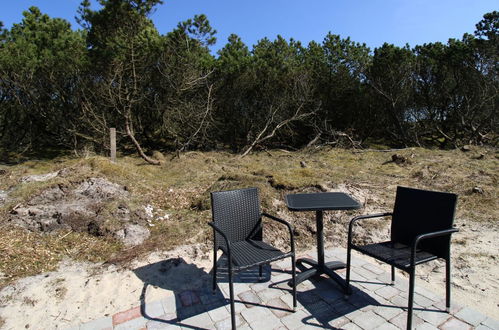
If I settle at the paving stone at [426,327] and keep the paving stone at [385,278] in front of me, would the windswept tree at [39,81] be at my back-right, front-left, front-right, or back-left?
front-left

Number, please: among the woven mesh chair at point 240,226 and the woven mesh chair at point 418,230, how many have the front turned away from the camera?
0

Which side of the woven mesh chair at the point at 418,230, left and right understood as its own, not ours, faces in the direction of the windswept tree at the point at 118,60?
right

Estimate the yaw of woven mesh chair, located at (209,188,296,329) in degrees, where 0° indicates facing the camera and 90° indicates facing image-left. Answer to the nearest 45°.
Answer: approximately 315°

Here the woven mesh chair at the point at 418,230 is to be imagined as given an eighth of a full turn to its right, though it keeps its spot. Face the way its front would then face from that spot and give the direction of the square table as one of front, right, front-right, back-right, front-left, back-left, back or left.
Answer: front

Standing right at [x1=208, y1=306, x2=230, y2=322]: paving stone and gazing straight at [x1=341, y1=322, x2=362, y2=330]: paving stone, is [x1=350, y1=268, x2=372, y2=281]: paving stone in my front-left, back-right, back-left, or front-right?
front-left

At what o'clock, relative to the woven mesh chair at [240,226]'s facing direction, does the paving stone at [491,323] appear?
The paving stone is roughly at 11 o'clock from the woven mesh chair.

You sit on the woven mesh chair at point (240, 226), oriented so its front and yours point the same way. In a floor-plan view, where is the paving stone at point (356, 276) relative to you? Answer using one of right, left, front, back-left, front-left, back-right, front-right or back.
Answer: front-left

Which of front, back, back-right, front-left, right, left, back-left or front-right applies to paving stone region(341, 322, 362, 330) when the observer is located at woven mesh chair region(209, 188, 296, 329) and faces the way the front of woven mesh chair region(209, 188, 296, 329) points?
front

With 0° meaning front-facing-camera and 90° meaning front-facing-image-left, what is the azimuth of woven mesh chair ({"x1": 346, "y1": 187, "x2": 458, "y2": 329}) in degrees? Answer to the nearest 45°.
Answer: approximately 45°

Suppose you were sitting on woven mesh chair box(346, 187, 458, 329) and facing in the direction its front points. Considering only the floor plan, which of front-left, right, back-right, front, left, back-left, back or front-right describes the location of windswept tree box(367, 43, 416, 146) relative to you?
back-right

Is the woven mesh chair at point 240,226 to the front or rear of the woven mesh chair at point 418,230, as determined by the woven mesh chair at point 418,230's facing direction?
to the front

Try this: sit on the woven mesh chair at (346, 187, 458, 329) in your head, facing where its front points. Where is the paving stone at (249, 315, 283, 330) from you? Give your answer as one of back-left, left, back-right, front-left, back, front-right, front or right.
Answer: front
